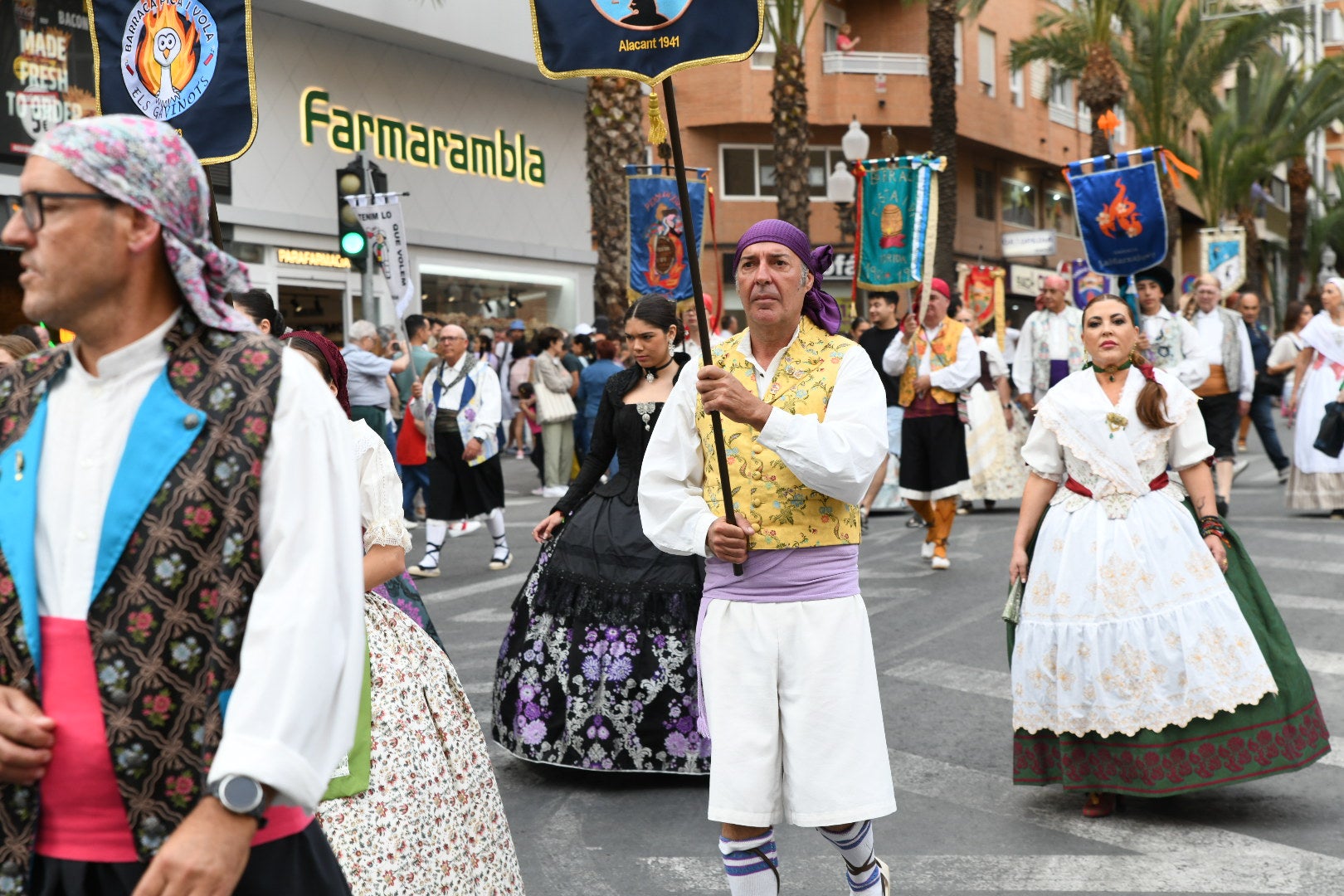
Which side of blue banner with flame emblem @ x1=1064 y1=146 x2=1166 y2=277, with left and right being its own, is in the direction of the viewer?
front

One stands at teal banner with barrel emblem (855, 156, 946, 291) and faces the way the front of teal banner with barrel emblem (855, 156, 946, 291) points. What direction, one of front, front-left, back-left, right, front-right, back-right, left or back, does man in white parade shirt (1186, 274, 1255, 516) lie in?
left

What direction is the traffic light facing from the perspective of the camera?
toward the camera

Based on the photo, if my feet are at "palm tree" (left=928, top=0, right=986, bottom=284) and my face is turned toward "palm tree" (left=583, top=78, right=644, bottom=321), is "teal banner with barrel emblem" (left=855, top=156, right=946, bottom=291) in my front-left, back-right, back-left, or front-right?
front-left

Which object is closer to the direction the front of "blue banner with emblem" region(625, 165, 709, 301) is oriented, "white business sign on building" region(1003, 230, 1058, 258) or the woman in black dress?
the woman in black dress

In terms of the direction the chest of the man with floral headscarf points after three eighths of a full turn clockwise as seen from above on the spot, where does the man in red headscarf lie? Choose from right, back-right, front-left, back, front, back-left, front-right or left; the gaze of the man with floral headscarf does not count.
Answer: front-right

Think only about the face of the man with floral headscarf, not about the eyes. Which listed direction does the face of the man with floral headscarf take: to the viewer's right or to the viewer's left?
to the viewer's left

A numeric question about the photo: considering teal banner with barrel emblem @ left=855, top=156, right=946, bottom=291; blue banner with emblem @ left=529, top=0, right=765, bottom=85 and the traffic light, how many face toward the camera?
3

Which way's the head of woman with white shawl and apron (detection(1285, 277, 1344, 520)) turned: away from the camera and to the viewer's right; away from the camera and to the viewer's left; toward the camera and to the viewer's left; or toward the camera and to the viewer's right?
toward the camera and to the viewer's left

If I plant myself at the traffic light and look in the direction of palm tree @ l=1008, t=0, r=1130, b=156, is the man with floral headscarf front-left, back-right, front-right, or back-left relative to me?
back-right
